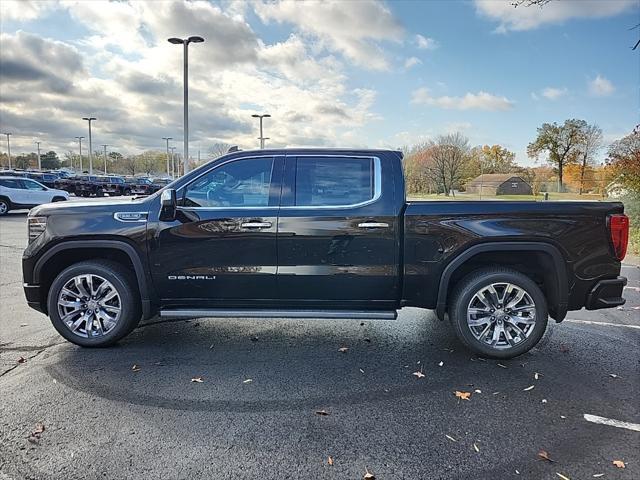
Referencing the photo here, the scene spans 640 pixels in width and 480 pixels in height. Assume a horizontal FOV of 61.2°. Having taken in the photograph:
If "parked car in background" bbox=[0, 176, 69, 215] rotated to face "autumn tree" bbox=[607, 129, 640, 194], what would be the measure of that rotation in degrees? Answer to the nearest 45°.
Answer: approximately 45° to its right

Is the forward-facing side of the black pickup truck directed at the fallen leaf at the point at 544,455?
no

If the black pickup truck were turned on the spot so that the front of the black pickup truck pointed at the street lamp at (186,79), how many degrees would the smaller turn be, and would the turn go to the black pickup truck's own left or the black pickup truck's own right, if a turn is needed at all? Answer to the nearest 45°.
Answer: approximately 90° to the black pickup truck's own right

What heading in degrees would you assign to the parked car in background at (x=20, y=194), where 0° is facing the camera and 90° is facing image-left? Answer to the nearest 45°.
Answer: approximately 270°

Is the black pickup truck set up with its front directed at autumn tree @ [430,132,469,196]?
no

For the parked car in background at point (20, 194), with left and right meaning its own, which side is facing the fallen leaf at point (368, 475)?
right

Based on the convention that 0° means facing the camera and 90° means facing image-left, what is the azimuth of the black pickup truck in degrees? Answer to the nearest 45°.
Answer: approximately 90°

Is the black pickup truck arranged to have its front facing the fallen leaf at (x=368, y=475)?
no

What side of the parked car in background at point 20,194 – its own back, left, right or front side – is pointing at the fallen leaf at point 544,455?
right

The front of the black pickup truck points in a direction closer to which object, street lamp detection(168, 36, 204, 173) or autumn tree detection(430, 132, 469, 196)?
the street lamp

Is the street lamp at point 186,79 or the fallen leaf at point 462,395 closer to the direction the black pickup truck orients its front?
the street lamp

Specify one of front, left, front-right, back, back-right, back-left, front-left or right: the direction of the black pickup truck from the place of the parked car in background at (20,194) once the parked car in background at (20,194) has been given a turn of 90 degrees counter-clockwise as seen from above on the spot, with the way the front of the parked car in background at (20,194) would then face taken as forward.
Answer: back
